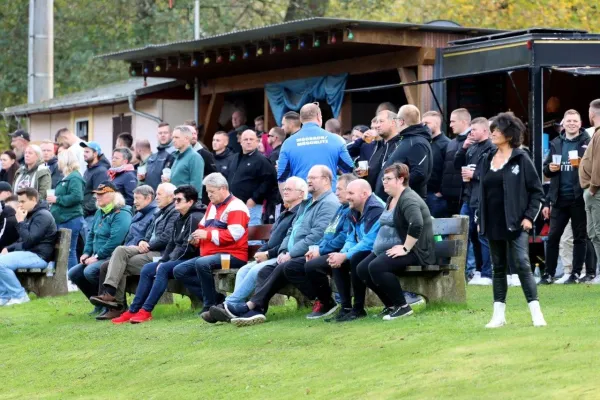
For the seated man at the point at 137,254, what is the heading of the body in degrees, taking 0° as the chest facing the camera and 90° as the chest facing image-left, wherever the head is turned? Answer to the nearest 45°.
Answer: approximately 45°

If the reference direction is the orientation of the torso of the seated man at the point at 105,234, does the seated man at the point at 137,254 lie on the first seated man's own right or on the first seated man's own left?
on the first seated man's own left

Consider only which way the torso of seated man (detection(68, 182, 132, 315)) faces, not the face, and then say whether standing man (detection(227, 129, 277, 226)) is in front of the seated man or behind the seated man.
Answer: behind

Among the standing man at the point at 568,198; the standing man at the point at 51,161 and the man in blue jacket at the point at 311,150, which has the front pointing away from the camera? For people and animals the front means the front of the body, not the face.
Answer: the man in blue jacket

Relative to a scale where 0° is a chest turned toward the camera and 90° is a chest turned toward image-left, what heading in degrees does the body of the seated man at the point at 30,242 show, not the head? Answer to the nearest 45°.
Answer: approximately 90°

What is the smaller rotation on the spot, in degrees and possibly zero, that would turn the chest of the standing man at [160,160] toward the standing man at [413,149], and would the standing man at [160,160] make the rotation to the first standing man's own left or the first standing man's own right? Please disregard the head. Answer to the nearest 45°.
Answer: approximately 90° to the first standing man's own left

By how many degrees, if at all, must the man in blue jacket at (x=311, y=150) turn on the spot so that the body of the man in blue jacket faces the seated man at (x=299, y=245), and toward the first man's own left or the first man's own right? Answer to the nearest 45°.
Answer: approximately 180°
